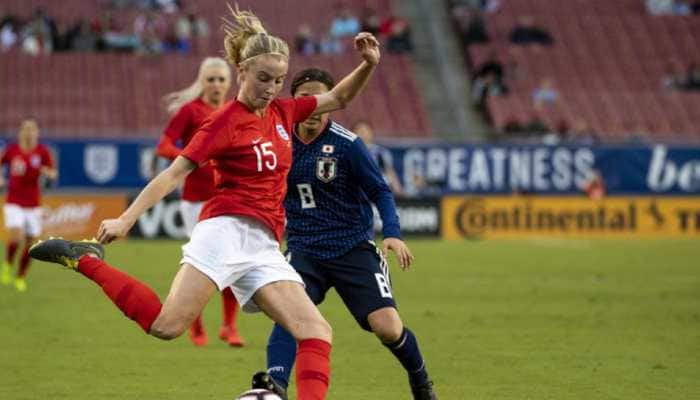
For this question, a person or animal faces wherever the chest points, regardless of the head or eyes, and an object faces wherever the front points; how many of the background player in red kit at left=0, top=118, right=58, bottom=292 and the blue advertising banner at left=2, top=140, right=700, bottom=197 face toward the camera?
2

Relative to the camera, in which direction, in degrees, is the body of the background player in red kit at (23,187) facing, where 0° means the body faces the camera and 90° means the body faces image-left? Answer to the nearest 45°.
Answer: approximately 0°

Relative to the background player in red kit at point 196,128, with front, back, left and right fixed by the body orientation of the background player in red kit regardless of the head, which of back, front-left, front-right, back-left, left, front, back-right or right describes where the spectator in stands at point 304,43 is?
back-left

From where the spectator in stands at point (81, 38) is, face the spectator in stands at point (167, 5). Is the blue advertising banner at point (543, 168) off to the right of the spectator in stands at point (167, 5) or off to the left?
right

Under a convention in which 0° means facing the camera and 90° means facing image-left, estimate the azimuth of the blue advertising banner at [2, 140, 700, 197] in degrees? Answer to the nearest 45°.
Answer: approximately 0°

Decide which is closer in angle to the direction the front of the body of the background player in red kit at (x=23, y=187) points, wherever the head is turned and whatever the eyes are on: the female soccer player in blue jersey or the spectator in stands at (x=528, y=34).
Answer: the female soccer player in blue jersey

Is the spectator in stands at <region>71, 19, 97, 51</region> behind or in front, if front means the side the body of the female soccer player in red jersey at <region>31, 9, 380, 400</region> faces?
behind

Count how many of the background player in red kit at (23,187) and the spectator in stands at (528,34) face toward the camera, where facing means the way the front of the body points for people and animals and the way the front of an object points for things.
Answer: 2

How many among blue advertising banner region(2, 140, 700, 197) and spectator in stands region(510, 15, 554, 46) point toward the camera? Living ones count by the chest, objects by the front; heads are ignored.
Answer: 2
